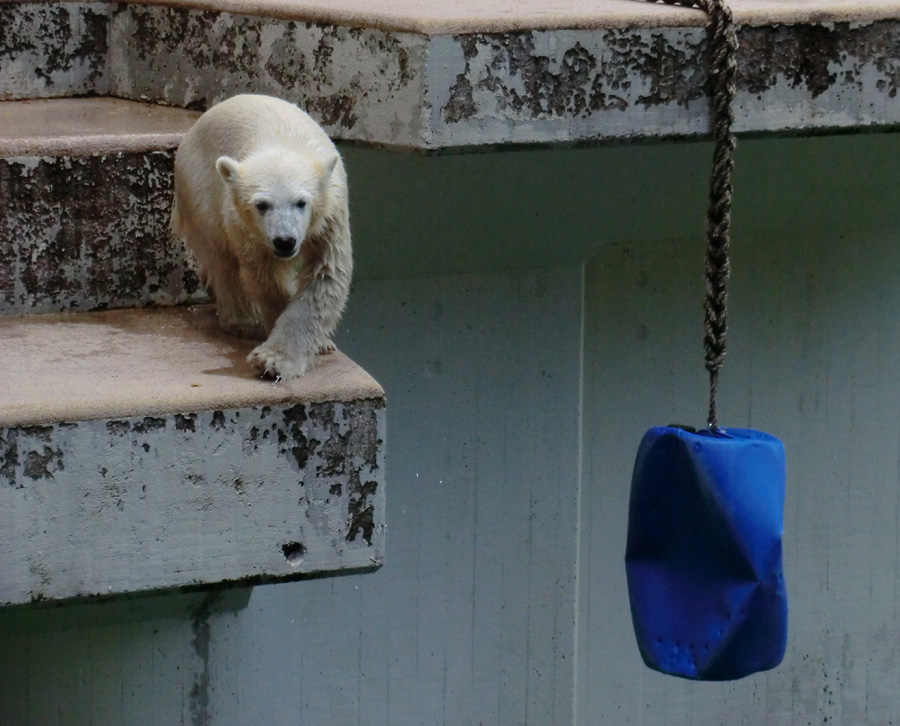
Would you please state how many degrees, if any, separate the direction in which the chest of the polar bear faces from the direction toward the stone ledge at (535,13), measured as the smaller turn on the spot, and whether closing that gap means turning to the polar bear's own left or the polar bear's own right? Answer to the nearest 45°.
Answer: approximately 135° to the polar bear's own left

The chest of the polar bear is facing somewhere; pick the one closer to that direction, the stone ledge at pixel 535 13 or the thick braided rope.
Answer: the thick braided rope

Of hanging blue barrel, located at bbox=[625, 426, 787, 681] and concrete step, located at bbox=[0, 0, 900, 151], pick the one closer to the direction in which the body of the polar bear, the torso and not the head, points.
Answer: the hanging blue barrel

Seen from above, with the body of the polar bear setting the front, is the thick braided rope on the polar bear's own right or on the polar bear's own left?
on the polar bear's own left

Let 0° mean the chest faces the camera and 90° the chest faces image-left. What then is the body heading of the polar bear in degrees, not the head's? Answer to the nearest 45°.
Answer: approximately 0°

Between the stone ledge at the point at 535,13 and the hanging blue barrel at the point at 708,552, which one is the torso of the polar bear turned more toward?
the hanging blue barrel

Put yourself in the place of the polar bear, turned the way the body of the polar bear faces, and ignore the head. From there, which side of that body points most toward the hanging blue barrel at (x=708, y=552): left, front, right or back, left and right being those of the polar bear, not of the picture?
left
